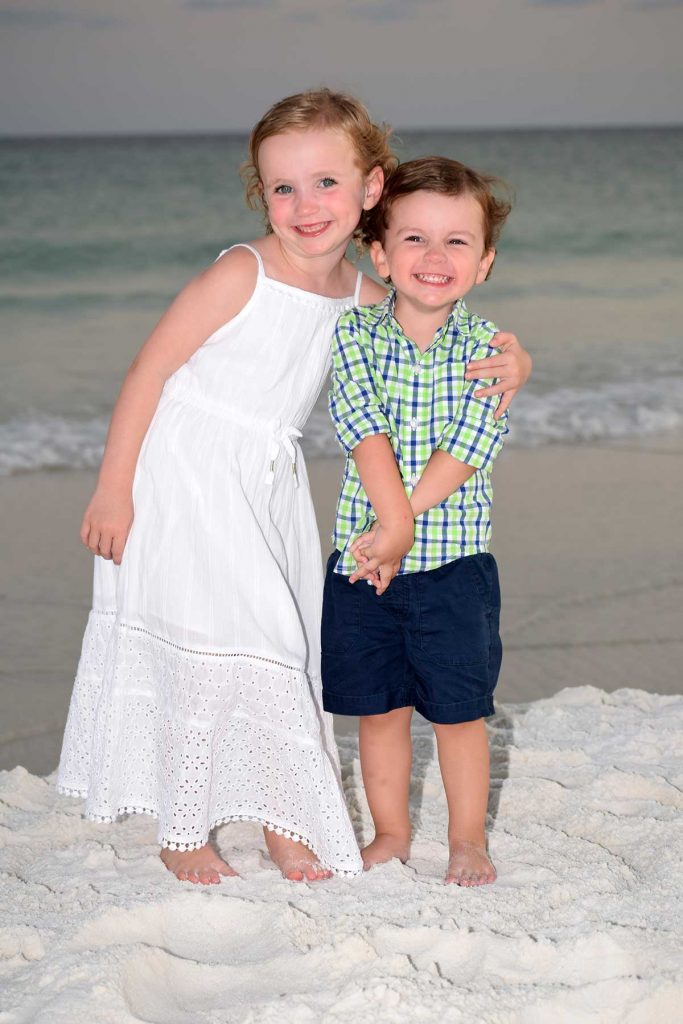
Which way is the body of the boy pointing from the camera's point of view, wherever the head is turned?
toward the camera
